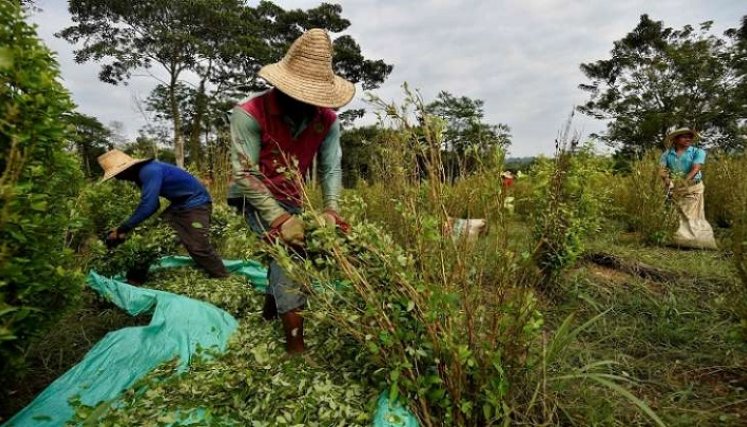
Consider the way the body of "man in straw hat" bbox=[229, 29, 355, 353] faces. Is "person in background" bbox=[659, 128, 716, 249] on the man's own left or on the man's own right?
on the man's own left

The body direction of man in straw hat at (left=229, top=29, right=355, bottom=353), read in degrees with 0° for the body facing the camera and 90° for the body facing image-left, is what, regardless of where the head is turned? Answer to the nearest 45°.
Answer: approximately 315°

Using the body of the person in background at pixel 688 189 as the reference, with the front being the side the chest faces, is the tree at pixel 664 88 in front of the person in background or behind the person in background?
behind

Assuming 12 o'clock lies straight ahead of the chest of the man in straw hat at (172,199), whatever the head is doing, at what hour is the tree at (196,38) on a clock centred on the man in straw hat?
The tree is roughly at 3 o'clock from the man in straw hat.

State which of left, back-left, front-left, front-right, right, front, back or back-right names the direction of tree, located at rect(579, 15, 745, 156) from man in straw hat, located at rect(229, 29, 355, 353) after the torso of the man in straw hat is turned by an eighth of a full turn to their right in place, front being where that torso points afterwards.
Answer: back-left

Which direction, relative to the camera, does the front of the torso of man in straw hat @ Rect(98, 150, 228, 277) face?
to the viewer's left

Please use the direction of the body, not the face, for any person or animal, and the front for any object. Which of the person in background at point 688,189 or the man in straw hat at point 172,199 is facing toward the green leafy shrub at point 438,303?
the person in background

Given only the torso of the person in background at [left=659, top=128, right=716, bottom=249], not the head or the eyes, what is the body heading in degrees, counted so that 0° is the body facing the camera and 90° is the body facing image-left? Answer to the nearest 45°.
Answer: approximately 0°

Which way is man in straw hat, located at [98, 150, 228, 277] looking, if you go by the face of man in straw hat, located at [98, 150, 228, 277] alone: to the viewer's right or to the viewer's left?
to the viewer's left

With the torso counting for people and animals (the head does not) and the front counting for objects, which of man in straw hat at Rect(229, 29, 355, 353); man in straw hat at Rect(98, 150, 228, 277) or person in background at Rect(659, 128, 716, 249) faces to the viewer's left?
man in straw hat at Rect(98, 150, 228, 277)

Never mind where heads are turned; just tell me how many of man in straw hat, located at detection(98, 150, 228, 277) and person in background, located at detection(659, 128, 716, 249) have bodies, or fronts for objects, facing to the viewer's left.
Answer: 1
